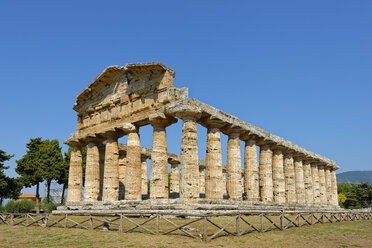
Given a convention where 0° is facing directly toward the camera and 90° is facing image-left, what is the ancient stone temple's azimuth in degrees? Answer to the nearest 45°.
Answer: approximately 45°

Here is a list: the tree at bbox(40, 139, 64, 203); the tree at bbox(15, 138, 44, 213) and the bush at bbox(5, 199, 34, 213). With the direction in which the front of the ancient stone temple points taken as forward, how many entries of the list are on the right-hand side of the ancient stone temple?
3

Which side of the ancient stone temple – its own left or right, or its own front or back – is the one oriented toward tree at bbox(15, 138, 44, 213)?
right

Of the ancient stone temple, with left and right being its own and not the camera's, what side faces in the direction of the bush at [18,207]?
right

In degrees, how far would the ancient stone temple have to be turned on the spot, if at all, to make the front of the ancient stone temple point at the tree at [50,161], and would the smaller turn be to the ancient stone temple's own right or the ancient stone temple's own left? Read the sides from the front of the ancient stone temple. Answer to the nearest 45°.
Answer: approximately 90° to the ancient stone temple's own right
